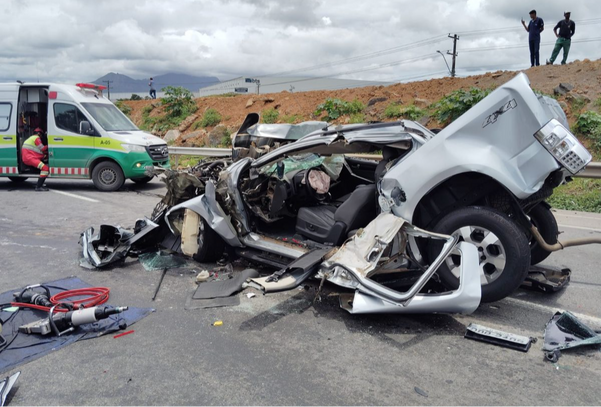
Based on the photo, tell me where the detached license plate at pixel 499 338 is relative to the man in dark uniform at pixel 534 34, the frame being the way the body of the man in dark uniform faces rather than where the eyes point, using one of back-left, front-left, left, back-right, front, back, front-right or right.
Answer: front-left

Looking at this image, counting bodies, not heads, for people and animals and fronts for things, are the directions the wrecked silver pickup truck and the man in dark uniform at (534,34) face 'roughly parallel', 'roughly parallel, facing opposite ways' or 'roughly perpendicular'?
roughly perpendicular

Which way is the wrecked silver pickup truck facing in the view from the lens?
facing away from the viewer and to the left of the viewer

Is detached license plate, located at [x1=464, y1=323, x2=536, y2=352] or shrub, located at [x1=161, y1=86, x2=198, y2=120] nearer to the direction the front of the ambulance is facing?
the detached license plate

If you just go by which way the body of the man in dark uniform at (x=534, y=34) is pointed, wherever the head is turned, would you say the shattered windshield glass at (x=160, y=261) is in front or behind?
in front

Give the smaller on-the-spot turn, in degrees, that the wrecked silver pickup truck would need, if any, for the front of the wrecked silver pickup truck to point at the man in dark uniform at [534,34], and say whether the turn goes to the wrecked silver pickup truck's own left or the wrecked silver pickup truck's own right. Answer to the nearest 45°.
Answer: approximately 45° to the wrecked silver pickup truck's own right

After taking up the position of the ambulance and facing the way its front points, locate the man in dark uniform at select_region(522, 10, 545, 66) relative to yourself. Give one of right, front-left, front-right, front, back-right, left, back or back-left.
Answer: front-left

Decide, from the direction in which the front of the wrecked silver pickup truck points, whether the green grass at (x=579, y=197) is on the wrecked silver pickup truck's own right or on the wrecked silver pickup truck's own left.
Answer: on the wrecked silver pickup truck's own right

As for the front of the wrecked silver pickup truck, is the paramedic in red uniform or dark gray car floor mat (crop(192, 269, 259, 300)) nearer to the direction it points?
the paramedic in red uniform

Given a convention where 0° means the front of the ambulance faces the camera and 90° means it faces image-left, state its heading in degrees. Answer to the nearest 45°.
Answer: approximately 315°

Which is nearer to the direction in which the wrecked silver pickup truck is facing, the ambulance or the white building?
the ambulance

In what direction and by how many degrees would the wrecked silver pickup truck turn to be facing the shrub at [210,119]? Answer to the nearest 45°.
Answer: approximately 45° to its right
